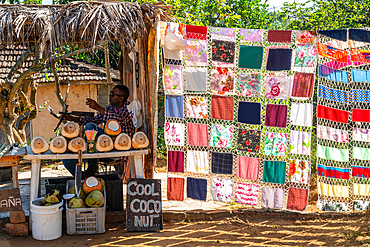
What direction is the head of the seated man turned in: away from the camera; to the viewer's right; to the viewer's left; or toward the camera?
to the viewer's left

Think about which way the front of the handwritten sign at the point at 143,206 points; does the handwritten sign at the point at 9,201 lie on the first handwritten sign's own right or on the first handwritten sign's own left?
on the first handwritten sign's own right

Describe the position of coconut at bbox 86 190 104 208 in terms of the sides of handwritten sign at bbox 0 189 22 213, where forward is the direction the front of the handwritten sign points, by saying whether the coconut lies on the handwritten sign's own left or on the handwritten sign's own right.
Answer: on the handwritten sign's own left

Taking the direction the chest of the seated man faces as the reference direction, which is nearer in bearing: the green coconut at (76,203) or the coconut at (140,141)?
the green coconut

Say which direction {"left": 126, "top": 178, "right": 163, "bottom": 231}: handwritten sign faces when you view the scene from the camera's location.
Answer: facing the viewer

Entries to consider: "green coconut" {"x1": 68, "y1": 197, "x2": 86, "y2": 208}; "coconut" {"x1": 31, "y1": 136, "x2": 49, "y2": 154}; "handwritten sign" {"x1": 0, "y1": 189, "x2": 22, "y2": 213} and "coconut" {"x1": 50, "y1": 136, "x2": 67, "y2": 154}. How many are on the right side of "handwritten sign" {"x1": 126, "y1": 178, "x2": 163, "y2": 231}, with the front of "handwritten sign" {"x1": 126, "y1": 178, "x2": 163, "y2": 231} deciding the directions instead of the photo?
4
